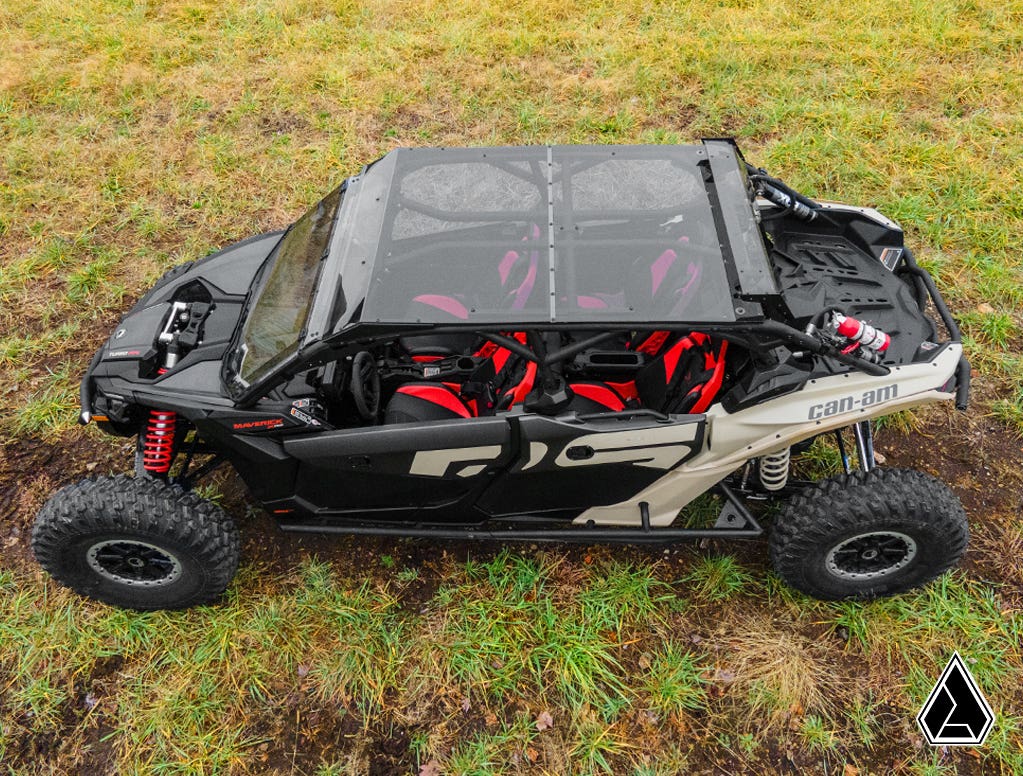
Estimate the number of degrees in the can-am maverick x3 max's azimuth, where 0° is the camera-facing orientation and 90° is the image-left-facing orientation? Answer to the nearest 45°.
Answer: approximately 90°
